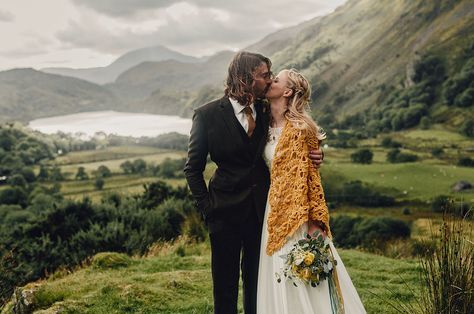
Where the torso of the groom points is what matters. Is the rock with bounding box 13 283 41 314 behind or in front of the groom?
behind

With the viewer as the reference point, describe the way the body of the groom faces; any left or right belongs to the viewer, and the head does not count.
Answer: facing the viewer and to the right of the viewer

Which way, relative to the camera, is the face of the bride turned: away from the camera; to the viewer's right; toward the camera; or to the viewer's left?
to the viewer's left

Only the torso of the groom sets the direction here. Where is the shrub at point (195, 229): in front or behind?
behind

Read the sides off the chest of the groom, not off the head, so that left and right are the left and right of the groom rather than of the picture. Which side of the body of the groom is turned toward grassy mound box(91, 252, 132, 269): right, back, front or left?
back

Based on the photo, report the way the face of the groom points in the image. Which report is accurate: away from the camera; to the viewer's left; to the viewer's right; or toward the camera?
to the viewer's right

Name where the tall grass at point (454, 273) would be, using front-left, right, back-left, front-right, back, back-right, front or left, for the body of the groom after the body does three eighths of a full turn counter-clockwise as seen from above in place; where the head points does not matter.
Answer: right
